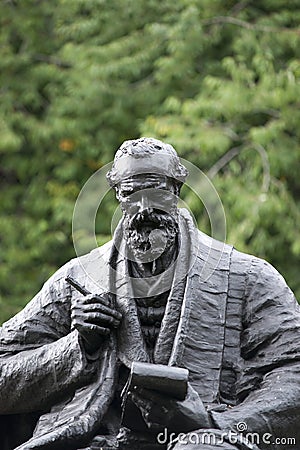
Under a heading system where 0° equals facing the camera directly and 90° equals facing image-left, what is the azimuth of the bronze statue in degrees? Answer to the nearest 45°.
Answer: approximately 0°
